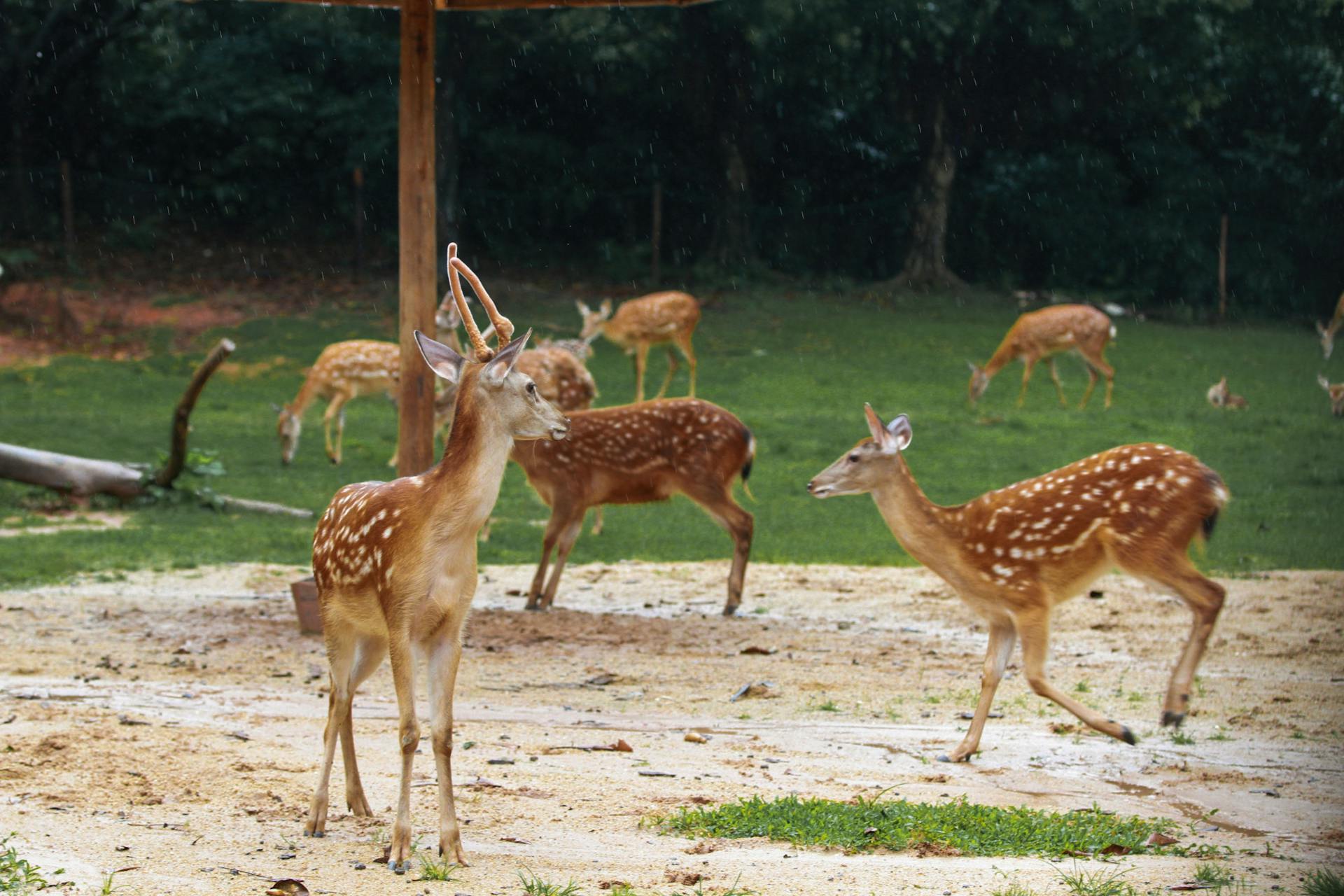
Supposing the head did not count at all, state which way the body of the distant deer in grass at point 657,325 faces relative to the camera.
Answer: to the viewer's left

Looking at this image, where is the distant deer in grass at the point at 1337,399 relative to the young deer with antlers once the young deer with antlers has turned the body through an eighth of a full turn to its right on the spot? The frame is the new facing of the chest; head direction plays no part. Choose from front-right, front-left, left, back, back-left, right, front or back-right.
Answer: back-left

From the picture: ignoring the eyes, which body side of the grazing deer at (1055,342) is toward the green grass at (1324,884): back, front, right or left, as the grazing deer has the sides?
left

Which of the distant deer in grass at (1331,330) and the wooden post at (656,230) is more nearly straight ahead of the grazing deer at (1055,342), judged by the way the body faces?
the wooden post

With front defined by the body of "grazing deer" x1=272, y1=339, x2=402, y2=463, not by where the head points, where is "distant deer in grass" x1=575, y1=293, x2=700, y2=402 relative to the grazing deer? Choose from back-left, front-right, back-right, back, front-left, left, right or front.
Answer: back-right

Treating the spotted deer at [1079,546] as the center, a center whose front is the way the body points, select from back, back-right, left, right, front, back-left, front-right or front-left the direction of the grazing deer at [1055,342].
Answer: right

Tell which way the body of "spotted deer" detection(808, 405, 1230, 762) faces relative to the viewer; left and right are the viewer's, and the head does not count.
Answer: facing to the left of the viewer

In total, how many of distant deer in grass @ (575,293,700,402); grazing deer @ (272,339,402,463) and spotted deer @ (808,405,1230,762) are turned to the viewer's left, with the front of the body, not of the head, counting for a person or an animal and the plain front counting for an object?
3

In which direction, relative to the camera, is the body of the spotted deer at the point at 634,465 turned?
to the viewer's left

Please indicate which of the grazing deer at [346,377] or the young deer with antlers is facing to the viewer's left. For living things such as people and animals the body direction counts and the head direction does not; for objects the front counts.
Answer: the grazing deer

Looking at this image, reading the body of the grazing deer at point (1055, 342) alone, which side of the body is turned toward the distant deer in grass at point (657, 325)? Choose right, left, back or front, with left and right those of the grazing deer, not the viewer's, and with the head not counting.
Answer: front

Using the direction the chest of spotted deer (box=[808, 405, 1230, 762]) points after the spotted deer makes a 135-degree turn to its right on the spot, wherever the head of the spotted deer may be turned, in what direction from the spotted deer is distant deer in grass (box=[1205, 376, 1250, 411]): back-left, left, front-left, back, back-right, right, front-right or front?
front-left

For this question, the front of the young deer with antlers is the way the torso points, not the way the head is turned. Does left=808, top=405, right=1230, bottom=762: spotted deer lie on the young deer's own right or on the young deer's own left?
on the young deer's own left

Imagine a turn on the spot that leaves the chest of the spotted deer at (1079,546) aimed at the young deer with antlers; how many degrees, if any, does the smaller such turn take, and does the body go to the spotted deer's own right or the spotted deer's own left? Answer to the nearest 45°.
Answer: approximately 45° to the spotted deer's own left

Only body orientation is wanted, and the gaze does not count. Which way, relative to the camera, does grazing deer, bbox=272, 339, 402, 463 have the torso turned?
to the viewer's left

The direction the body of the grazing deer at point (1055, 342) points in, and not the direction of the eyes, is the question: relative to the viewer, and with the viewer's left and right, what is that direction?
facing to the left of the viewer
